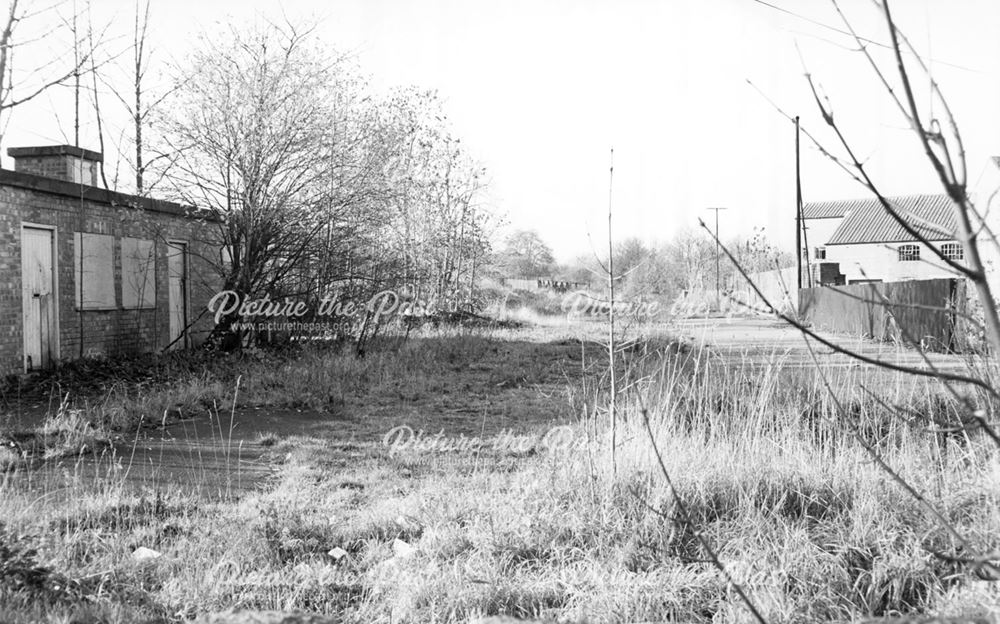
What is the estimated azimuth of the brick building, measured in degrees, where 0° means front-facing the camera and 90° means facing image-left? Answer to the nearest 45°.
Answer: approximately 315°

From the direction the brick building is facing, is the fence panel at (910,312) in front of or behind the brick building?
in front
